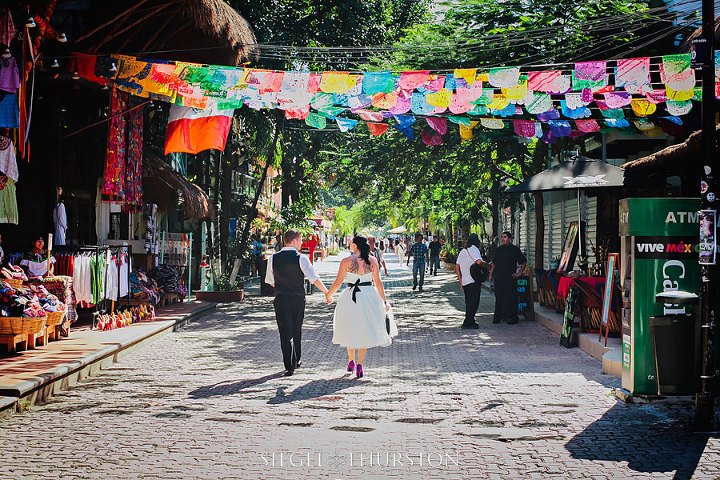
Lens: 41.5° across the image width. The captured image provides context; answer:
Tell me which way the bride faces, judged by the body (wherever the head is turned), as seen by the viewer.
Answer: away from the camera

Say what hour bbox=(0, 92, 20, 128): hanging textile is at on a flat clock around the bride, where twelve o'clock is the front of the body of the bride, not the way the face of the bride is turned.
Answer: The hanging textile is roughly at 9 o'clock from the bride.

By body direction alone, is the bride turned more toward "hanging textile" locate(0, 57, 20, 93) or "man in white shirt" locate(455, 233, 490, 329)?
the man in white shirt

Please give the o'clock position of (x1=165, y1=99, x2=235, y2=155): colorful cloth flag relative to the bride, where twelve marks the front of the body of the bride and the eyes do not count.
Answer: The colorful cloth flag is roughly at 11 o'clock from the bride.

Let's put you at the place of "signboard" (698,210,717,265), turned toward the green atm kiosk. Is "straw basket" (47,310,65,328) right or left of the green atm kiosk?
left

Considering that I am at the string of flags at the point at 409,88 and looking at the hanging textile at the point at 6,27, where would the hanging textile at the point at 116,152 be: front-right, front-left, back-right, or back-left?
front-right

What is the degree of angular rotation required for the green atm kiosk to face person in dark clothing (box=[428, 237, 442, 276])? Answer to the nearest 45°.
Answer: approximately 90° to its right

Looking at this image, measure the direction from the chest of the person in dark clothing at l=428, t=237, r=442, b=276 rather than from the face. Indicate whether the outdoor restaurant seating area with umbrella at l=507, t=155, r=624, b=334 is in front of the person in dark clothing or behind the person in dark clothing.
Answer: in front

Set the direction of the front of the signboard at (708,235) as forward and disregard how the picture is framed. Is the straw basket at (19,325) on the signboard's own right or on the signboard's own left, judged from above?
on the signboard's own right

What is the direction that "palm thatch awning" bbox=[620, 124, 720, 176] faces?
to the viewer's left

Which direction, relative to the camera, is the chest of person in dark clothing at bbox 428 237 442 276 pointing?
toward the camera

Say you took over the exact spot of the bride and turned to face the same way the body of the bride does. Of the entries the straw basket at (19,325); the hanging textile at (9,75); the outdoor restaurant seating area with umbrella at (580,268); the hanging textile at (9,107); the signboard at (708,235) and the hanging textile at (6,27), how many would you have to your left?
4

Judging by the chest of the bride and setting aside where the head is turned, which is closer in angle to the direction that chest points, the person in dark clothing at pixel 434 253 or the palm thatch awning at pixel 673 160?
the person in dark clothing

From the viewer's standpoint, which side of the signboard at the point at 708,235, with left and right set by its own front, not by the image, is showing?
front

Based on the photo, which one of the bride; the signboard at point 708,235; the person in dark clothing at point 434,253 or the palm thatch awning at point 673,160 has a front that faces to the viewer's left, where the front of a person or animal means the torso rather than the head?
the palm thatch awning

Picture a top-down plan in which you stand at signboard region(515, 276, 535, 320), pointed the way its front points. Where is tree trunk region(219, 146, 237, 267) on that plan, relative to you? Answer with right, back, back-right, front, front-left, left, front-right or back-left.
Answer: right

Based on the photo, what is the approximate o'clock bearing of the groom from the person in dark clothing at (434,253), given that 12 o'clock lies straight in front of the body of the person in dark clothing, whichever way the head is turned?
The groom is roughly at 12 o'clock from the person in dark clothing.

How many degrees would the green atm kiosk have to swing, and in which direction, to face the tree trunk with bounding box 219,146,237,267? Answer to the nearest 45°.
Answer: approximately 45° to its right

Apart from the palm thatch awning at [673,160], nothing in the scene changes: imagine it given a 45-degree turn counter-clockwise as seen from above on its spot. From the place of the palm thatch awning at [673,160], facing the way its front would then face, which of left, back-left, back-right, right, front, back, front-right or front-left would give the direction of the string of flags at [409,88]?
front
